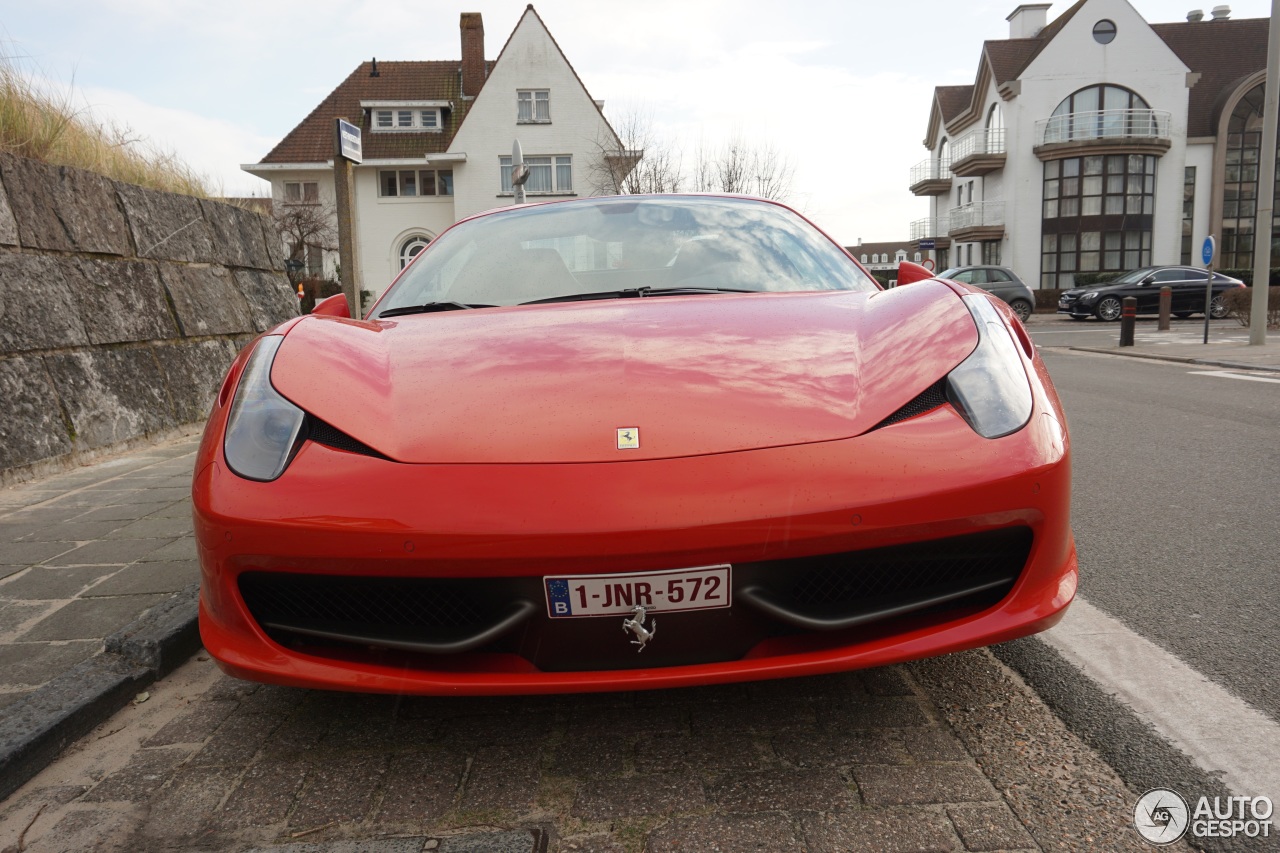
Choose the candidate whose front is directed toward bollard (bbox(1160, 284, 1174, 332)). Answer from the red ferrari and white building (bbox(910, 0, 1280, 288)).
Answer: the white building

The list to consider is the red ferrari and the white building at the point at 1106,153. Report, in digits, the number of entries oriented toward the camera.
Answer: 2

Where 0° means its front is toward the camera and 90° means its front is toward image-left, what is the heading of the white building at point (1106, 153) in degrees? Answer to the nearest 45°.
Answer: approximately 0°

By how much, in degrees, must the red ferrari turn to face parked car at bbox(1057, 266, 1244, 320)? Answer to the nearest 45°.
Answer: approximately 135° to its left

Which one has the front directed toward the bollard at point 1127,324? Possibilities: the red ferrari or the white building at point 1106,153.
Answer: the white building

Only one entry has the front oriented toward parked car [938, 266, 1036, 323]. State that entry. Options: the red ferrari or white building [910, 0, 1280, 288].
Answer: the white building
